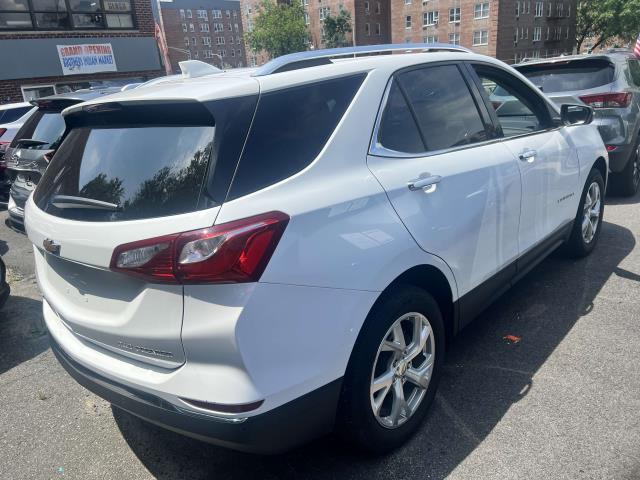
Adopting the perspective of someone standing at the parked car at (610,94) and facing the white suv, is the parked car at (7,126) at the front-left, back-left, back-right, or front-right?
front-right

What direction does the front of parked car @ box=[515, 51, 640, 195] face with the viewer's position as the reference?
facing away from the viewer and to the right of the viewer

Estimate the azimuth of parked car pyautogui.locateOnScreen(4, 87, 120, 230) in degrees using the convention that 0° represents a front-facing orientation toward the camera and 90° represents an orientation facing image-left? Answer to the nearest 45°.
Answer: approximately 225°

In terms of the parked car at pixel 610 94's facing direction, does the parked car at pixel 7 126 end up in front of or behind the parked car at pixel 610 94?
behind

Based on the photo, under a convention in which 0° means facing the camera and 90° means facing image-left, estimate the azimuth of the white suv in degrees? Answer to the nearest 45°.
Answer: approximately 225°

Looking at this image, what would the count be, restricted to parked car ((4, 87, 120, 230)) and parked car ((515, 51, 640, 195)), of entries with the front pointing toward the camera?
0

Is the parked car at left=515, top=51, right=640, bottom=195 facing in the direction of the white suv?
no

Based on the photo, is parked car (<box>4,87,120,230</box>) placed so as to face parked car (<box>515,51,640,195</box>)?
no

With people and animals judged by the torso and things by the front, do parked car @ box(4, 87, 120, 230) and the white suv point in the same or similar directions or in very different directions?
same or similar directions

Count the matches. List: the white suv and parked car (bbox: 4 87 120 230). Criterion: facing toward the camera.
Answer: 0

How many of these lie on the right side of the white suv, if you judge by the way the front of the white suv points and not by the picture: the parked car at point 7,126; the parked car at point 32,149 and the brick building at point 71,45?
0

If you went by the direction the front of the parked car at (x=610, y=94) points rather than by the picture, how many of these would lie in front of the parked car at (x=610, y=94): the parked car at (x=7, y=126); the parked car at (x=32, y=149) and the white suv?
0

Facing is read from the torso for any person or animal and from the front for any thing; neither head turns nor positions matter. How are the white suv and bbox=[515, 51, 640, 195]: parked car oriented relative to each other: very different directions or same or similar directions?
same or similar directions

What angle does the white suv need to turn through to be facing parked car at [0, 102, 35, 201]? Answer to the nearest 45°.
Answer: approximately 90° to its left

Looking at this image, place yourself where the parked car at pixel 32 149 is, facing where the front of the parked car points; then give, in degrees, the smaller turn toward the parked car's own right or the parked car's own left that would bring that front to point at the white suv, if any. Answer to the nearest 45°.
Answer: approximately 135° to the parked car's own right

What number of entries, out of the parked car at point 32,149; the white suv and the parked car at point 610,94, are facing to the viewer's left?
0

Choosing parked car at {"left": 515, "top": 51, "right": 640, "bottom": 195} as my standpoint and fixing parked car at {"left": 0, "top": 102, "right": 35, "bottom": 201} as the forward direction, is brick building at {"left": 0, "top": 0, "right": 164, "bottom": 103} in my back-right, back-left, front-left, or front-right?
front-right
